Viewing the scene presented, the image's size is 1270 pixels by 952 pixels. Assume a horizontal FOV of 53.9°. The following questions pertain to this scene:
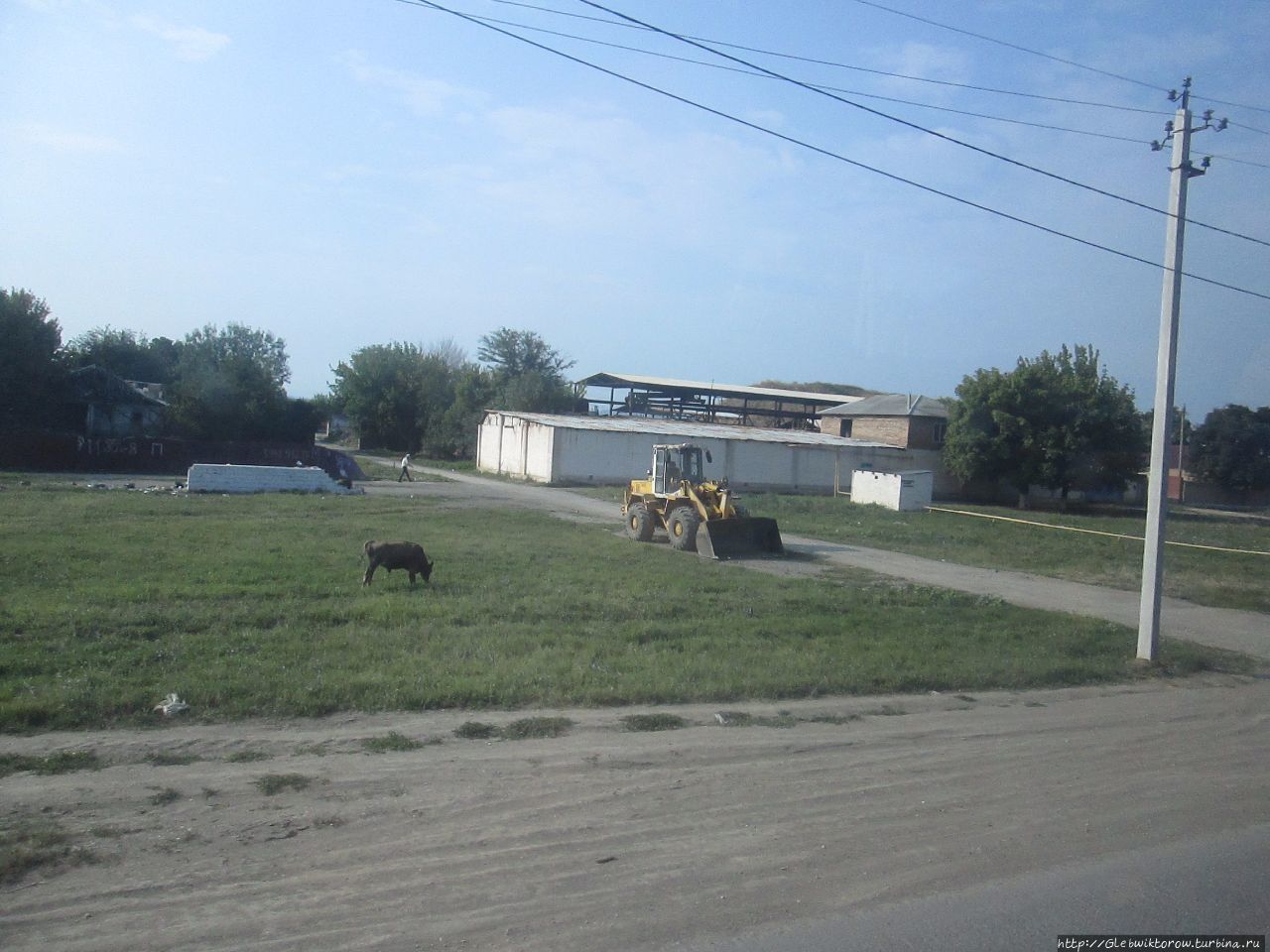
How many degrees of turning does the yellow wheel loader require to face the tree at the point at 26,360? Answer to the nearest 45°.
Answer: approximately 180°

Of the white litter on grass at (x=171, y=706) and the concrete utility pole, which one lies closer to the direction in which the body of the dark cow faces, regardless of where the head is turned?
the concrete utility pole

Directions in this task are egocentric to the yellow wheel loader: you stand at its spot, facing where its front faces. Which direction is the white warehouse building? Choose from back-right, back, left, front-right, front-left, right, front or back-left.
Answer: back-left

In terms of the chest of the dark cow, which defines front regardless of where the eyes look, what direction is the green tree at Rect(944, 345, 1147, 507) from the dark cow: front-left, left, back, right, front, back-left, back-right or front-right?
front-left

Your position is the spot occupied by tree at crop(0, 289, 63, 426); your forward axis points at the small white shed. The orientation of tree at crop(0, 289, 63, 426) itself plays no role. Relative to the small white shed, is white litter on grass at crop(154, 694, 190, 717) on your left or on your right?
right

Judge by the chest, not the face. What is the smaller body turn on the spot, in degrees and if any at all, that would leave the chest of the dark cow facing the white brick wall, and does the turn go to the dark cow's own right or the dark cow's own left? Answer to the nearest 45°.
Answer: approximately 90° to the dark cow's own left

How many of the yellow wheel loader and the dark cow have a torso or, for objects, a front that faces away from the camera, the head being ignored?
0

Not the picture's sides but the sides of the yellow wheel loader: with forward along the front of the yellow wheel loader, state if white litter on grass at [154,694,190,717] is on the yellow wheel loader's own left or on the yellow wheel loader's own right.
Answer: on the yellow wheel loader's own right

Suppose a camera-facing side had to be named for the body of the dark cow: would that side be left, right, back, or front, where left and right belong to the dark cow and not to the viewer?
right

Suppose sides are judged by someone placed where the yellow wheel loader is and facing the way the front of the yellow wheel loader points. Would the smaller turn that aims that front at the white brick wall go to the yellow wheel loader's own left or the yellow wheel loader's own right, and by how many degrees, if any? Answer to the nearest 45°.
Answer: approximately 180°

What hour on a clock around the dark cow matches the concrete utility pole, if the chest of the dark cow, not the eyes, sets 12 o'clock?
The concrete utility pole is roughly at 1 o'clock from the dark cow.
